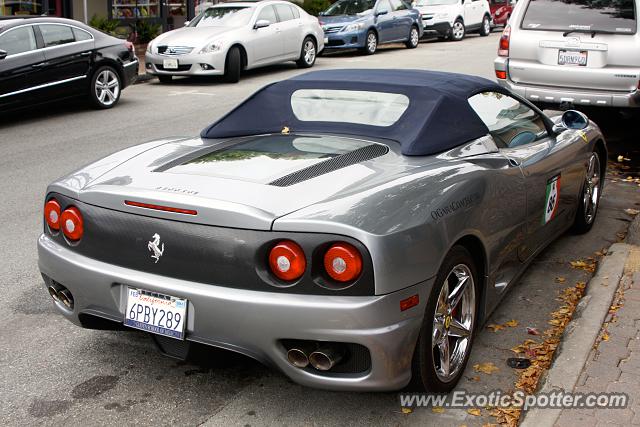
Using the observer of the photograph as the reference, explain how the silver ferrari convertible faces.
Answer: facing away from the viewer and to the right of the viewer

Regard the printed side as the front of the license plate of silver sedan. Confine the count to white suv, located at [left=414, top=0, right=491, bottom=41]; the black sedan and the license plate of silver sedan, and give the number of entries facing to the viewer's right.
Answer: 0

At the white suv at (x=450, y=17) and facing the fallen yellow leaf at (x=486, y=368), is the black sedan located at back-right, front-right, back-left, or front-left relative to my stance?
front-right

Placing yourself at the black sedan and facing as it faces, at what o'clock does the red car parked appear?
The red car parked is roughly at 6 o'clock from the black sedan.

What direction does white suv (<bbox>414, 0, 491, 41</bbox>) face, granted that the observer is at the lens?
facing the viewer and to the left of the viewer

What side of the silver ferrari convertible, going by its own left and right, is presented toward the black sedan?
left

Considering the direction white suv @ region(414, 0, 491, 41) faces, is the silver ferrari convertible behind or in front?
in front

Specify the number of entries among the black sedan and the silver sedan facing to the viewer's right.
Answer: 0

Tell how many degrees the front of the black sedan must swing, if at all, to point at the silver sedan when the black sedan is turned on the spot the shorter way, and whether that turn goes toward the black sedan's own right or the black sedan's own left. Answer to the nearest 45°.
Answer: approximately 180°

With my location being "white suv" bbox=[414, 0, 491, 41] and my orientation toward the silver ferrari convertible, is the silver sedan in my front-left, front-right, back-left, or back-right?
front-right

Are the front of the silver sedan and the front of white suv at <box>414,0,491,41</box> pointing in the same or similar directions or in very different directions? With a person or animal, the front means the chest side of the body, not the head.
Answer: same or similar directions

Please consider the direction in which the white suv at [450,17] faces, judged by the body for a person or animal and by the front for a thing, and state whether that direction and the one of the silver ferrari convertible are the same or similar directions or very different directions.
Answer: very different directions

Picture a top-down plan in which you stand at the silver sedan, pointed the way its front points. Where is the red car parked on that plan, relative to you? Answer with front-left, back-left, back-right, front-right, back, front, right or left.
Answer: back

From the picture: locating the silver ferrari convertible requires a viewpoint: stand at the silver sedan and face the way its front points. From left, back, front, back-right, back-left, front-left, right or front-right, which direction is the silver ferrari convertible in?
front-left

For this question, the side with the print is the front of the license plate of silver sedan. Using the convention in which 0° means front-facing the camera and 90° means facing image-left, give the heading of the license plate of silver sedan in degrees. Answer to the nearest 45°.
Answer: approximately 45°

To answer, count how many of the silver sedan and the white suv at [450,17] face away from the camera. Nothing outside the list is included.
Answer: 0
